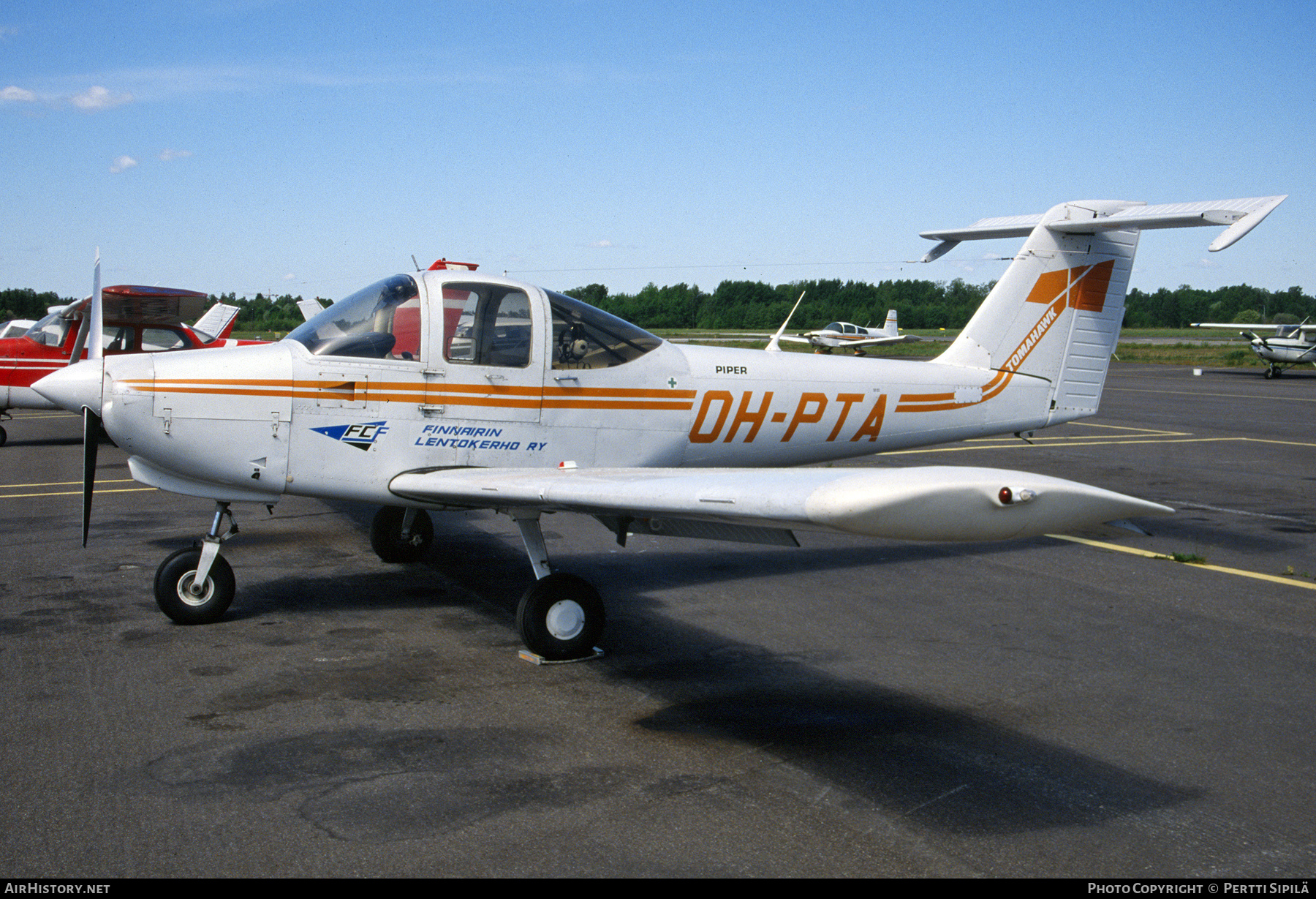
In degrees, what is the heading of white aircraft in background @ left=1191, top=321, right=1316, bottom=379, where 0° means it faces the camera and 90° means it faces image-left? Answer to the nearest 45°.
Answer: approximately 45°

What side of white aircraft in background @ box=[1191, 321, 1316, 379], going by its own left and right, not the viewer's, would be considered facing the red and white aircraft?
front

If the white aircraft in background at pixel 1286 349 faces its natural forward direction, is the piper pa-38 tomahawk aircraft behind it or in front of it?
in front
